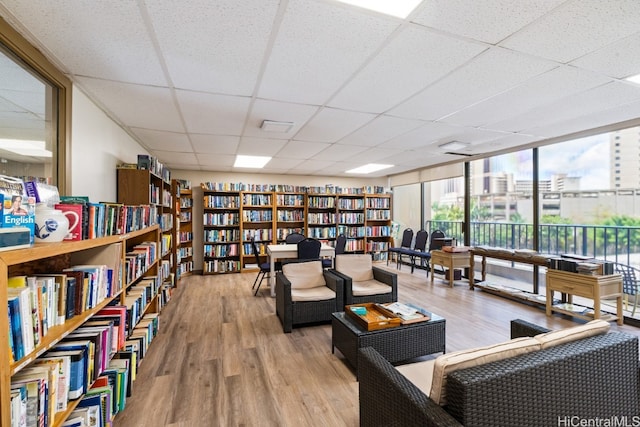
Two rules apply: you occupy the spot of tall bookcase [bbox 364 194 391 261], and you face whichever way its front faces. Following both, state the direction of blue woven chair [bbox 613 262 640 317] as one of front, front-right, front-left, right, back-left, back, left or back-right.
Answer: front-left

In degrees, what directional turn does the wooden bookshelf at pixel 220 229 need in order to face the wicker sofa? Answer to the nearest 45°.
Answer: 0° — it already faces it

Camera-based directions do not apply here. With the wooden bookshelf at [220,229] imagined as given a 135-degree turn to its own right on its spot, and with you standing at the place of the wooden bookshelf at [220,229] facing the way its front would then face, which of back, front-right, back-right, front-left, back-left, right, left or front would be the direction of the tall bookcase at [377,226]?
back-right

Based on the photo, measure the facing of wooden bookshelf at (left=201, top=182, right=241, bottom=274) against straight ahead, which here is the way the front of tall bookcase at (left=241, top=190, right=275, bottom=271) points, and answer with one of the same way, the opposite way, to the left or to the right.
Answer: the same way

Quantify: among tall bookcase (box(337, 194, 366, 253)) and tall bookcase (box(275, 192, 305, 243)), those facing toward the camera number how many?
2

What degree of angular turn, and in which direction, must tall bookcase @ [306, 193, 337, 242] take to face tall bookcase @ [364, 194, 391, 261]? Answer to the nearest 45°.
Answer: approximately 90° to its left

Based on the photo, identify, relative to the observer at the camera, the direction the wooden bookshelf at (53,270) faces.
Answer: facing the viewer and to the right of the viewer

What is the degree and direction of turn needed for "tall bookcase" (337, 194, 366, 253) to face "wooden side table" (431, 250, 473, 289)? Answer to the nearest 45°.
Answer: approximately 45° to its left

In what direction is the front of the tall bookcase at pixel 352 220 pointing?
toward the camera

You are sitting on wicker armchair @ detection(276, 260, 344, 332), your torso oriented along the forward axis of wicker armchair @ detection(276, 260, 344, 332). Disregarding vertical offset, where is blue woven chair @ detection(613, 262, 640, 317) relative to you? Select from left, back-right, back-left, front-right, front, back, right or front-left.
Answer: front-left

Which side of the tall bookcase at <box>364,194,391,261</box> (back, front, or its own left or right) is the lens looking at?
front

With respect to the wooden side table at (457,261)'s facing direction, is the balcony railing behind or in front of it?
behind

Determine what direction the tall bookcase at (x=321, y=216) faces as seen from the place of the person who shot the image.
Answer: facing the viewer

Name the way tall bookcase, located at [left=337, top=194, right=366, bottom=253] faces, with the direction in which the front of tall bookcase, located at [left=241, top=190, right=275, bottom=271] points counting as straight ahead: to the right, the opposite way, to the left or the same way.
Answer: the same way

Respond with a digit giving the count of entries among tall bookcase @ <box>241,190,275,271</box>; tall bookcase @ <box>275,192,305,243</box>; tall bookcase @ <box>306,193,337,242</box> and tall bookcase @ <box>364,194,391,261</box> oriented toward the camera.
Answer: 4

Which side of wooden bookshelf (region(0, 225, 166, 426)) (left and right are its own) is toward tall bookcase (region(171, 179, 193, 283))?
left

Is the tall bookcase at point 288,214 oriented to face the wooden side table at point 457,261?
no

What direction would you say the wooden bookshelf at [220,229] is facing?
toward the camera

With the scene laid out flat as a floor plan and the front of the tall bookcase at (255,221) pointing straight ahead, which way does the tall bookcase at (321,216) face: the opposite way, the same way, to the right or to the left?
the same way

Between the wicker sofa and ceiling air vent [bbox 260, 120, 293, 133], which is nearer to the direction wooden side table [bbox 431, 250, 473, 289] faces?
the ceiling air vent
